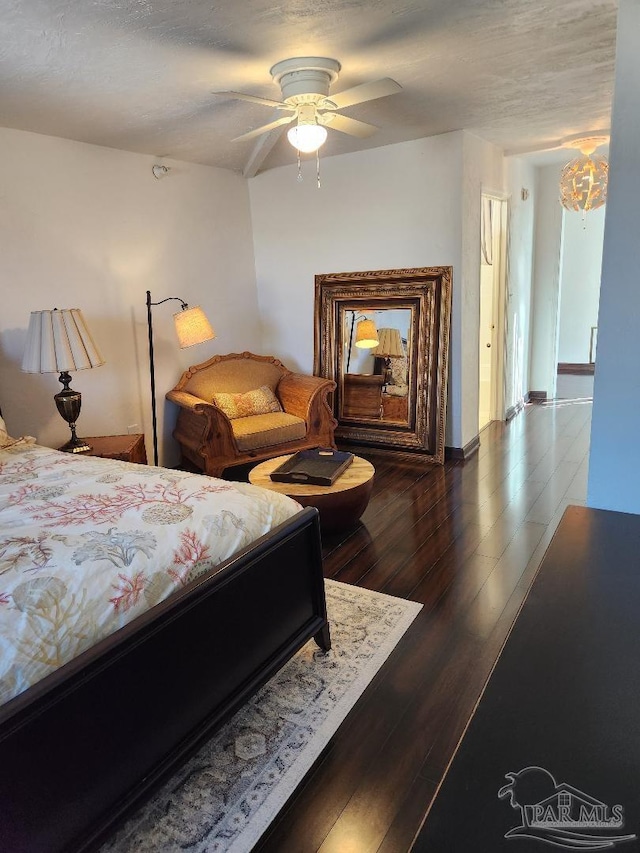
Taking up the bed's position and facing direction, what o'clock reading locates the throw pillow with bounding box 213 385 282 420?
The throw pillow is roughly at 8 o'clock from the bed.

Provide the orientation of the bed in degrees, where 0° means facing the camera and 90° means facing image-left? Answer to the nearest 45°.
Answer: approximately 315°

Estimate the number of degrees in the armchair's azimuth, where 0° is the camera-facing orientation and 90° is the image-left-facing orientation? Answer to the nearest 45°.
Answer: approximately 315°

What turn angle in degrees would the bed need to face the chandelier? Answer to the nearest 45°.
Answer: approximately 90° to its left

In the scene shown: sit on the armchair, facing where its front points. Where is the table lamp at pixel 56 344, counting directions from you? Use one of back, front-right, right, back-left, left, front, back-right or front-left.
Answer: right

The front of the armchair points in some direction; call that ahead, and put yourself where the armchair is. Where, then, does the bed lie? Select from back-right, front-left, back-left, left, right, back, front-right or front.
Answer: front-right
